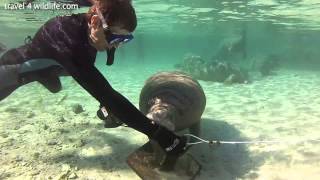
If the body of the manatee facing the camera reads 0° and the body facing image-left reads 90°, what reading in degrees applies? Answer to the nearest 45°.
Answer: approximately 45°
